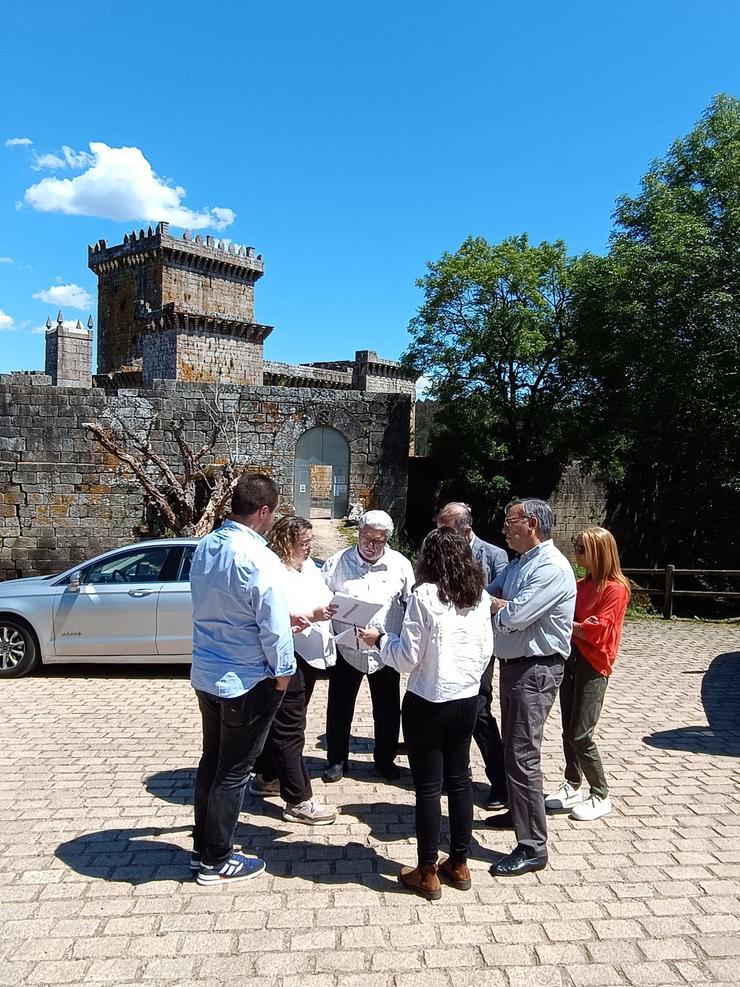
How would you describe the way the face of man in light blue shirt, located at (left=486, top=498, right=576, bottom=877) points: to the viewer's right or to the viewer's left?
to the viewer's left

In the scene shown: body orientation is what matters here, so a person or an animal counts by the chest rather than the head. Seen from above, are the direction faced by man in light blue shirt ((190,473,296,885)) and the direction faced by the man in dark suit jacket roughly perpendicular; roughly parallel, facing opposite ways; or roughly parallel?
roughly parallel, facing opposite ways

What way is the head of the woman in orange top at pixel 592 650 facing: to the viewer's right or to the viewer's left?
to the viewer's left

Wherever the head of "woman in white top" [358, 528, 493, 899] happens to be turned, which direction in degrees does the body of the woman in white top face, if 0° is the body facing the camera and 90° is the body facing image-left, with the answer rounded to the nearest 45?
approximately 135°

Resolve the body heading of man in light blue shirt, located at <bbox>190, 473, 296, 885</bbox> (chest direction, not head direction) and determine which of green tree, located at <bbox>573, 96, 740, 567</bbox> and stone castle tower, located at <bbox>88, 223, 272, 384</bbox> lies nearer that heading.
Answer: the green tree

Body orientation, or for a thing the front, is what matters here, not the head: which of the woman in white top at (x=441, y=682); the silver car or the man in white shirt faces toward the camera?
the man in white shirt

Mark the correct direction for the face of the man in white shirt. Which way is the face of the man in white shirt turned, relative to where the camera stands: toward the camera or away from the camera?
toward the camera

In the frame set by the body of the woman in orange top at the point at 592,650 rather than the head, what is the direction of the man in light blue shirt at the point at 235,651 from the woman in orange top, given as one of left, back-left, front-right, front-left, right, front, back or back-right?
front-left

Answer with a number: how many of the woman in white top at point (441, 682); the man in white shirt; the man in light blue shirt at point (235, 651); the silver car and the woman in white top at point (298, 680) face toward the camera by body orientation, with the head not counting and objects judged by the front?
1

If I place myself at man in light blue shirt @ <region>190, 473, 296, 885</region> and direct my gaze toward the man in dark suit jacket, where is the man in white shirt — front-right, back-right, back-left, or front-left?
front-left

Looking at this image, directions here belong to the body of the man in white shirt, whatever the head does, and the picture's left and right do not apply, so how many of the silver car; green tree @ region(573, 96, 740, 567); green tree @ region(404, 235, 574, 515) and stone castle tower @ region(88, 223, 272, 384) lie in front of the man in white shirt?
0

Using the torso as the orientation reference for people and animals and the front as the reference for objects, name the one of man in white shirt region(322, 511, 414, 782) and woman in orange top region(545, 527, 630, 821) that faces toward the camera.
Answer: the man in white shirt

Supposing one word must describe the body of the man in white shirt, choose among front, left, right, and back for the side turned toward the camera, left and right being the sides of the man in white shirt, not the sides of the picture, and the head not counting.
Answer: front

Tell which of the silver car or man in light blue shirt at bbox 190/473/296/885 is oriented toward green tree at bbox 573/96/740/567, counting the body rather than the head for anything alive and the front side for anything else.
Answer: the man in light blue shirt

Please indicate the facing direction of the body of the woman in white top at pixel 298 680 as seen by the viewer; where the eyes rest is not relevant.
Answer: to the viewer's right

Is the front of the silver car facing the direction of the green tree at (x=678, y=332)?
no

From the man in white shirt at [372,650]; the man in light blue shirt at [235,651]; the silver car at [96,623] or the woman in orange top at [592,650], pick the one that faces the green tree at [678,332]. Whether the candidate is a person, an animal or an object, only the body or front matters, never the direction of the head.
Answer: the man in light blue shirt

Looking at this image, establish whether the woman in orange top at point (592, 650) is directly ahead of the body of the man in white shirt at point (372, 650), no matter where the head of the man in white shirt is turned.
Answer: no

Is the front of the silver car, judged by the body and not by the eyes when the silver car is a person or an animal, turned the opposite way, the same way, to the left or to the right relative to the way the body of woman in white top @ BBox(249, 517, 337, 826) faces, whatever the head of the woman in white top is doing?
the opposite way

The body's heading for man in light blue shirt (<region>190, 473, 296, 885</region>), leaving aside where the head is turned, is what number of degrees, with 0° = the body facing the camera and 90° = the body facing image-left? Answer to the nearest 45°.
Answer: approximately 225°

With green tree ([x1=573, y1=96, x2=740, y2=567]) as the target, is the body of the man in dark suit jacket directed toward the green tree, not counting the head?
no

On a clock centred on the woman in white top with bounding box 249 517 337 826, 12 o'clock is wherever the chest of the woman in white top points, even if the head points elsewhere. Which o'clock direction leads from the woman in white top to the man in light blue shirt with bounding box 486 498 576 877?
The man in light blue shirt is roughly at 1 o'clock from the woman in white top.
